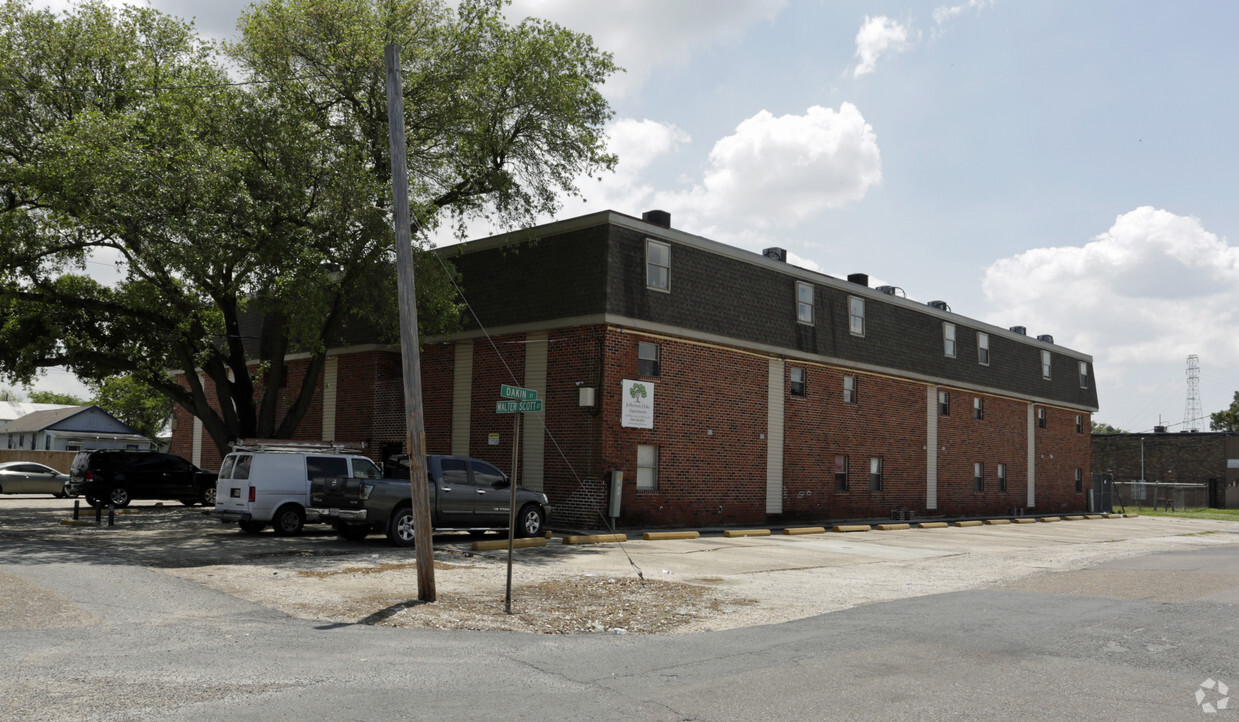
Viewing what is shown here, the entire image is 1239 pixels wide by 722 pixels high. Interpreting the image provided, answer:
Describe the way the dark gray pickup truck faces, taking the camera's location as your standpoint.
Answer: facing away from the viewer and to the right of the viewer

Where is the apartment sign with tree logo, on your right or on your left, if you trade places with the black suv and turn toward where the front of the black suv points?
on your right

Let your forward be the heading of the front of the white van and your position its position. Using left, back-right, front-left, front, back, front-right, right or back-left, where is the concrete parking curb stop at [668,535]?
front-right

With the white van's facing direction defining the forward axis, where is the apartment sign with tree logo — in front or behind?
in front
